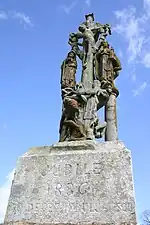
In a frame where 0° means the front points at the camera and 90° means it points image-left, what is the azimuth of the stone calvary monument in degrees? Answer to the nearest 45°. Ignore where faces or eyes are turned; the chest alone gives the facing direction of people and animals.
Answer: approximately 0°
